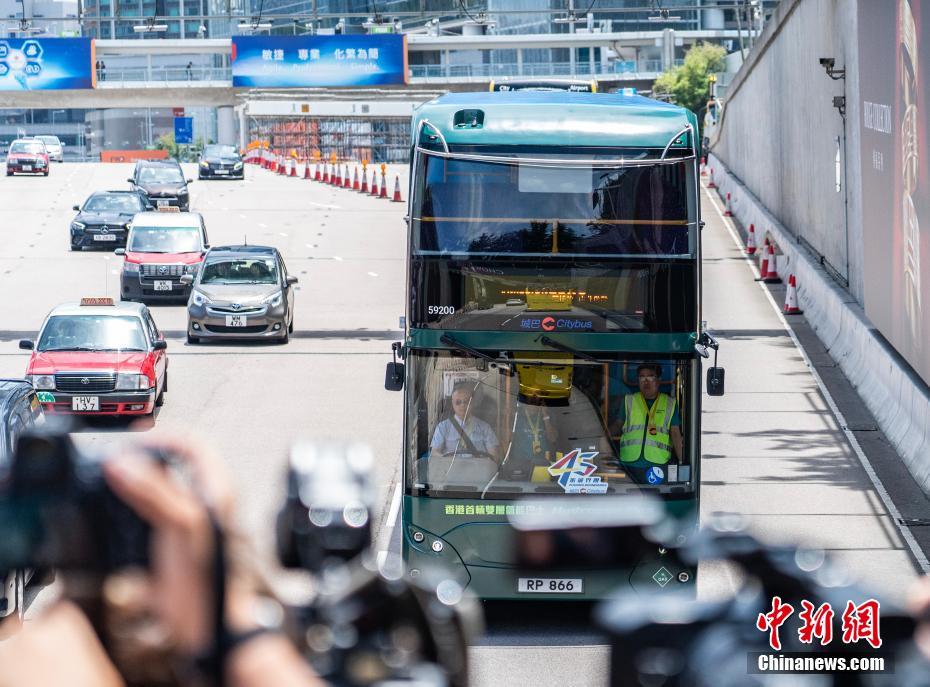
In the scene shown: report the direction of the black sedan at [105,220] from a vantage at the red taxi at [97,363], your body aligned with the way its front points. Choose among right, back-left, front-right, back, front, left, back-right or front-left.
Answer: back

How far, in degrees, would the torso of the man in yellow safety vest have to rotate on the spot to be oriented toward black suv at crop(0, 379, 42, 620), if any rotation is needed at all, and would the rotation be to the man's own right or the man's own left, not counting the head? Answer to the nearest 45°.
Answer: approximately 90° to the man's own right

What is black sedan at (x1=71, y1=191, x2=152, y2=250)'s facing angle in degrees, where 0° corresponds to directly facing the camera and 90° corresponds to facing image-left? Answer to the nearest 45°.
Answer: approximately 0°
